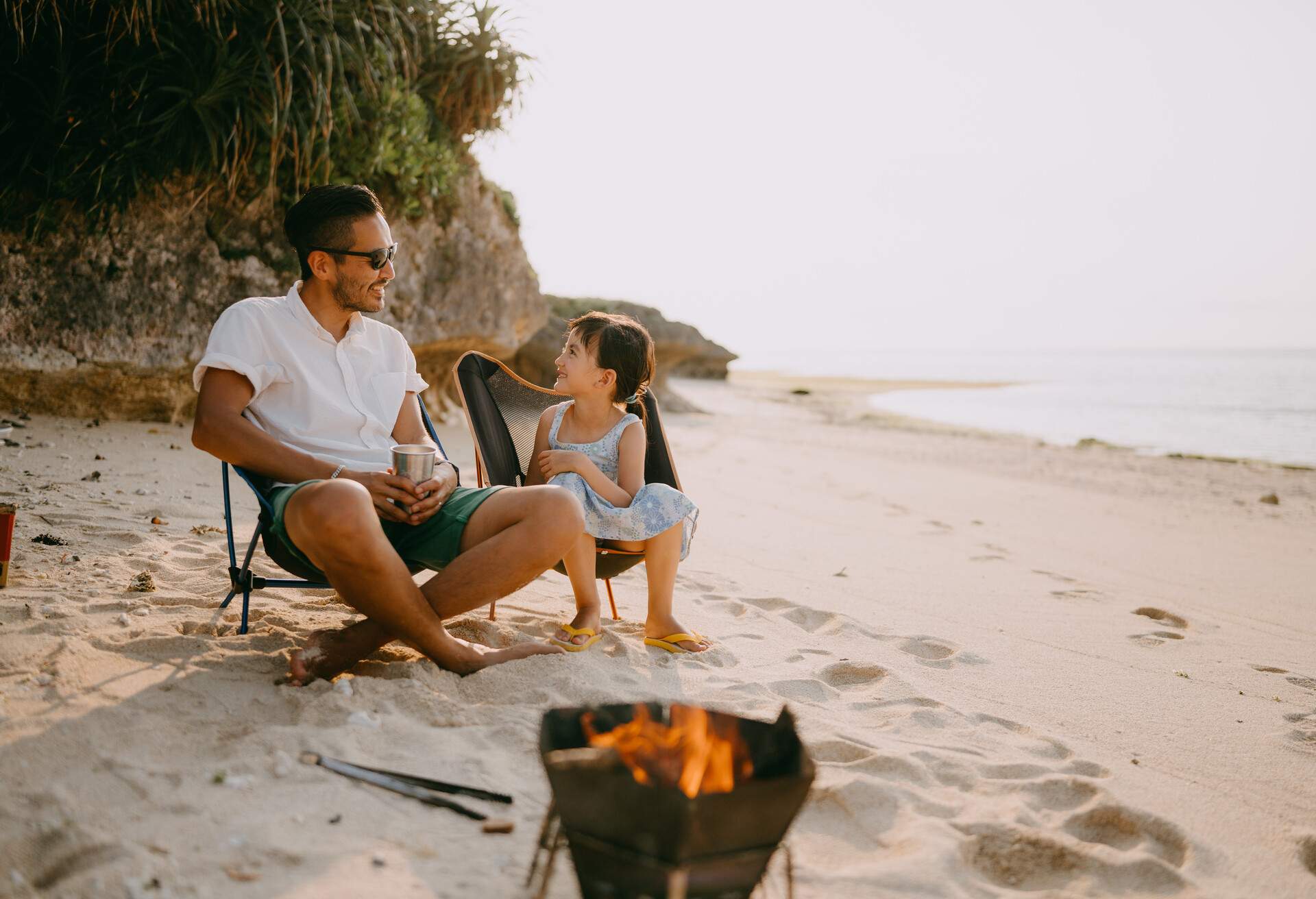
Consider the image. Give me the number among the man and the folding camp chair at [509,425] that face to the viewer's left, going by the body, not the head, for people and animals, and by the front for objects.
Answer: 0

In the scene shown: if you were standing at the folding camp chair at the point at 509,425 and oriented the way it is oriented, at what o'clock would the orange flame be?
The orange flame is roughly at 1 o'clock from the folding camp chair.

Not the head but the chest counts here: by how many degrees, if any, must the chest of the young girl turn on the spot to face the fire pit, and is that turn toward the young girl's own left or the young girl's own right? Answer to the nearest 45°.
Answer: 0° — they already face it

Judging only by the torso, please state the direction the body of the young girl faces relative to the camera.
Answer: toward the camera

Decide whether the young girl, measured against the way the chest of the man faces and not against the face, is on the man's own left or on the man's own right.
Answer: on the man's own left

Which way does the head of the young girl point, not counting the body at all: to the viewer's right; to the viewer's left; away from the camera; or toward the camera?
to the viewer's left

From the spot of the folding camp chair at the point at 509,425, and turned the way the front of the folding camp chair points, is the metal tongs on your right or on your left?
on your right

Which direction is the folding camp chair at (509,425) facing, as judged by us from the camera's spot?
facing the viewer and to the right of the viewer

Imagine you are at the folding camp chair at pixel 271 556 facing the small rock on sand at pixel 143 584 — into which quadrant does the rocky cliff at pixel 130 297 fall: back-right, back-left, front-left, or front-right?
front-right

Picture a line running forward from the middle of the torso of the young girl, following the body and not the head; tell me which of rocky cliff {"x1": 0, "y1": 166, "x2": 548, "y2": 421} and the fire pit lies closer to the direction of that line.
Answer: the fire pit

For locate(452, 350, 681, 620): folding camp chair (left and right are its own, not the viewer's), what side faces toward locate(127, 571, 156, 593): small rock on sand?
right

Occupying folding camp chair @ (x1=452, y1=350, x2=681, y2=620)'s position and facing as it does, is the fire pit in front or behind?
in front

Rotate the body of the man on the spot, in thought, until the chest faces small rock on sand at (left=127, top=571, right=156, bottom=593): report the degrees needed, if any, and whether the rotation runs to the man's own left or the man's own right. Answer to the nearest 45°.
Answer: approximately 180°
